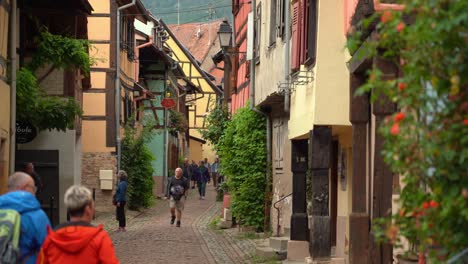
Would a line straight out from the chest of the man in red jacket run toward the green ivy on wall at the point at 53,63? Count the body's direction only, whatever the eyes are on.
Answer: yes

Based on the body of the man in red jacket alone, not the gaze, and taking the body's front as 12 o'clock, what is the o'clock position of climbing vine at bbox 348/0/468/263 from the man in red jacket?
The climbing vine is roughly at 3 o'clock from the man in red jacket.

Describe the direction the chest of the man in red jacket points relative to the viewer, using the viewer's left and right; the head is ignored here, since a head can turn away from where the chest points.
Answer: facing away from the viewer

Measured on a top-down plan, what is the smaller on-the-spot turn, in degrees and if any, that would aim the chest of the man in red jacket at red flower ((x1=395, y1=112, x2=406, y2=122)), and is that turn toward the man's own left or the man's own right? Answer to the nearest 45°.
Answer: approximately 135° to the man's own right
